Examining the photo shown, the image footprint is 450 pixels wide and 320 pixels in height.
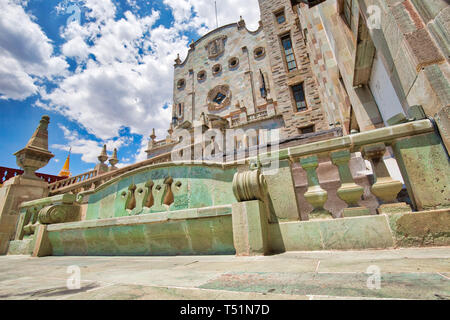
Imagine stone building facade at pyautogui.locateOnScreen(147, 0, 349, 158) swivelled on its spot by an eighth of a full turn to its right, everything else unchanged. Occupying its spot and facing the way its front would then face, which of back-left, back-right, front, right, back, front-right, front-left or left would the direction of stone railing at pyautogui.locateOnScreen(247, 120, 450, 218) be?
left

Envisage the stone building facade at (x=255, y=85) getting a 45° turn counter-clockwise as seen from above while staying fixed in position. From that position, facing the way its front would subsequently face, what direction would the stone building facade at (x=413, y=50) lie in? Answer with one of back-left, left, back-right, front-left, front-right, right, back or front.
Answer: front

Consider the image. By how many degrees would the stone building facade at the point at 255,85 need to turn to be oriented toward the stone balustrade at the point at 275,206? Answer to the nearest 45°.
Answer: approximately 45° to its left

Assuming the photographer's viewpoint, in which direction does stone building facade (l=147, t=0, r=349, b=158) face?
facing the viewer and to the left of the viewer
